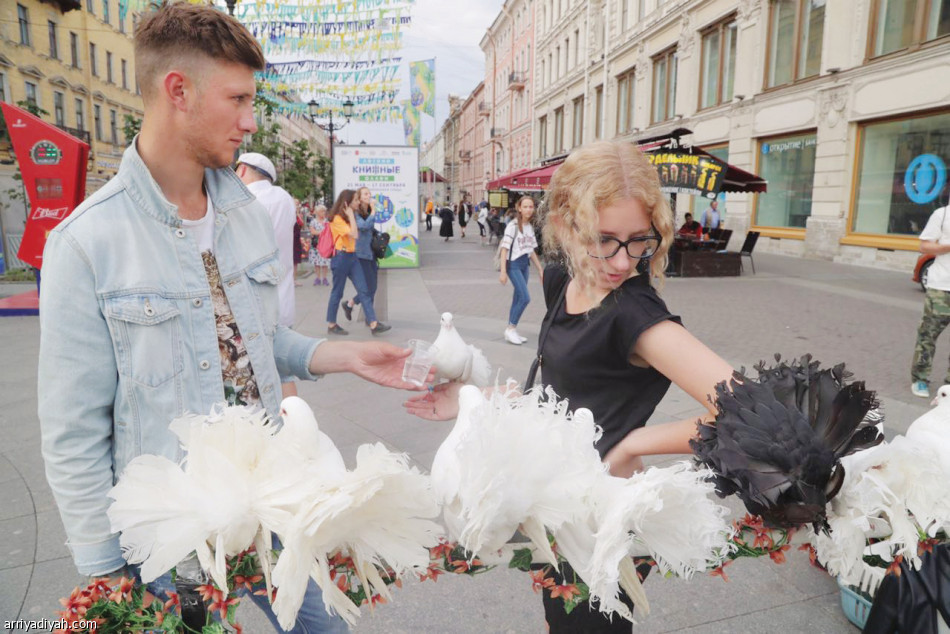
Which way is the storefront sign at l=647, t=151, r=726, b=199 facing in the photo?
toward the camera

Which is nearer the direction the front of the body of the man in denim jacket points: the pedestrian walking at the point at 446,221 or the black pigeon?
the black pigeon

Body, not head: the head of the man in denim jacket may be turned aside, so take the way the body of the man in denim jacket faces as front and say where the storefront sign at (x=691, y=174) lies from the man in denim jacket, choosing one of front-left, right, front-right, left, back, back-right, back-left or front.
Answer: left

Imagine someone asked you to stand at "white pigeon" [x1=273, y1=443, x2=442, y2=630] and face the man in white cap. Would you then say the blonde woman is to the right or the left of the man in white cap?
right

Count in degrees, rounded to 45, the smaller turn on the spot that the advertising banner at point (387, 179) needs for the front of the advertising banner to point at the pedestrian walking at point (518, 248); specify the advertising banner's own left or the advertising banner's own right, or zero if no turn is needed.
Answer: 0° — it already faces them

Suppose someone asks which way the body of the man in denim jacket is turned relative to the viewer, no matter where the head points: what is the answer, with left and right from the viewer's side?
facing the viewer and to the right of the viewer

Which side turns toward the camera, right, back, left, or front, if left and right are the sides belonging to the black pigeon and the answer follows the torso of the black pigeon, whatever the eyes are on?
back

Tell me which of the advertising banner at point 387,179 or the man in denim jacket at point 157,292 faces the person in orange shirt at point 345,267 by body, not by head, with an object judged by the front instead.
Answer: the advertising banner

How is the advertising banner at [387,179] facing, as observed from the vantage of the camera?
facing the viewer

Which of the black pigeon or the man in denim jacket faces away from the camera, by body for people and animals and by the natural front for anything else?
the black pigeon

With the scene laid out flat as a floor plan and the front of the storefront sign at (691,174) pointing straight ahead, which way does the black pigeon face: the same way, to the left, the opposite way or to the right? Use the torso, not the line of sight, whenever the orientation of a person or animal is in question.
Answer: the opposite way

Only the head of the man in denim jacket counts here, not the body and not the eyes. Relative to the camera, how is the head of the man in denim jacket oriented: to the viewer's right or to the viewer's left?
to the viewer's right

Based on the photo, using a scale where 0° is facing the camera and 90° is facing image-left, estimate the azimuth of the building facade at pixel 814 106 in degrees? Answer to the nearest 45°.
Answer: approximately 45°
